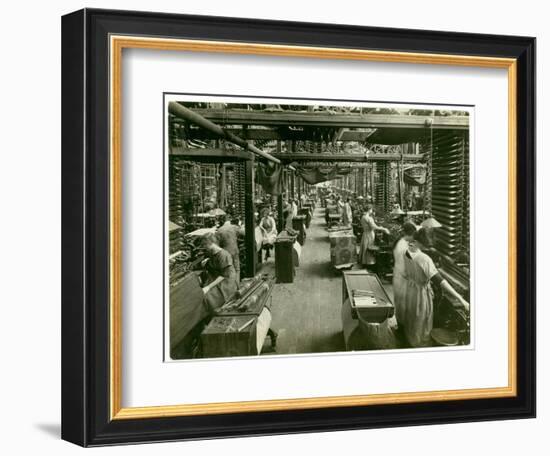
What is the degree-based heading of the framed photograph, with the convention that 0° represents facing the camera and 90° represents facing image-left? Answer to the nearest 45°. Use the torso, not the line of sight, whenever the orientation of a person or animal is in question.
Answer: approximately 315°
